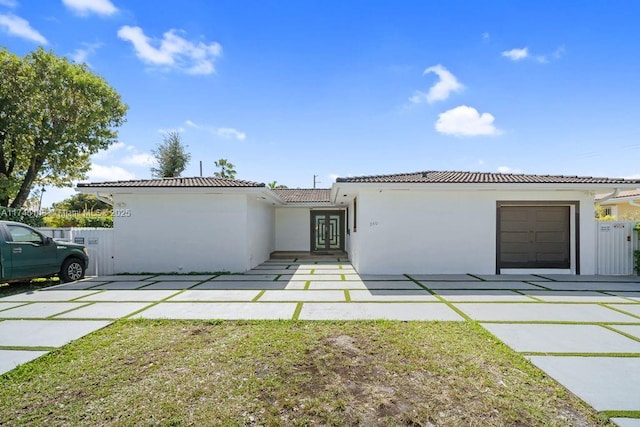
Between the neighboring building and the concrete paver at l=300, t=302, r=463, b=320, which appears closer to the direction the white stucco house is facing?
the concrete paver

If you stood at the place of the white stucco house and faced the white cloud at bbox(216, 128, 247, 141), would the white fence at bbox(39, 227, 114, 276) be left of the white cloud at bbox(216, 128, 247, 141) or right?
left

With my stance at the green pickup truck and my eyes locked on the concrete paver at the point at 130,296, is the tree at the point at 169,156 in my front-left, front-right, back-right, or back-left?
back-left

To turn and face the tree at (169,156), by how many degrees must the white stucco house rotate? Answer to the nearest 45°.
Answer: approximately 135° to its right

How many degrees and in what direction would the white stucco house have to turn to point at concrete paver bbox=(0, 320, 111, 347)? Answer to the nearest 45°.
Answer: approximately 45° to its right

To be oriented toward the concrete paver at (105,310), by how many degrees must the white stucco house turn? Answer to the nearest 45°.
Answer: approximately 45° to its right

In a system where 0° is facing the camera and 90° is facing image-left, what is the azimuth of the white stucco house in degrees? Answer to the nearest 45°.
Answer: approximately 0°

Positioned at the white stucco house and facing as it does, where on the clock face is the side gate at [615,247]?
The side gate is roughly at 9 o'clock from the white stucco house.

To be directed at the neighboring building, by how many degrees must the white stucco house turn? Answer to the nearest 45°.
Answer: approximately 135° to its left

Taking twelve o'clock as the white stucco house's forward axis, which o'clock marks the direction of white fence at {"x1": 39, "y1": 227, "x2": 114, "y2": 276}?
The white fence is roughly at 3 o'clock from the white stucco house.

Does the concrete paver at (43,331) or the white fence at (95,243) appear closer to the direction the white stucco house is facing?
the concrete paver
